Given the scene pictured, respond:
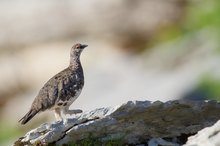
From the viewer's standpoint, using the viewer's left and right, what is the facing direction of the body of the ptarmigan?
facing to the right of the viewer
